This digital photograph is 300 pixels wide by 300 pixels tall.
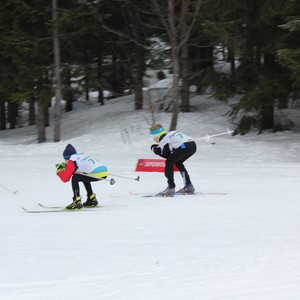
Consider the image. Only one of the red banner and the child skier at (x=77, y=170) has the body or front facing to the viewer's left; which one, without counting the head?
the child skier

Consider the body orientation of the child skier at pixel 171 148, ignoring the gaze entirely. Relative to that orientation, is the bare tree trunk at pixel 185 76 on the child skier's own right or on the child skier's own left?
on the child skier's own right

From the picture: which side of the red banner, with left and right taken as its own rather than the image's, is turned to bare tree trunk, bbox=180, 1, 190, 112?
back

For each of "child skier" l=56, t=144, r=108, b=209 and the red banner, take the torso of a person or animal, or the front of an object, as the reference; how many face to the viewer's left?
1

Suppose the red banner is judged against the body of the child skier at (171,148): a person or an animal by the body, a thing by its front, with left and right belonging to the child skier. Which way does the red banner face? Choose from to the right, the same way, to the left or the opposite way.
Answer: to the left

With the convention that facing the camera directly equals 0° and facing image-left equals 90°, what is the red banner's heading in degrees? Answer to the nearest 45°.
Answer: approximately 0°

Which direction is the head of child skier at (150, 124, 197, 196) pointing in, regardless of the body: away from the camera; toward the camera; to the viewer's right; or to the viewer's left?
to the viewer's left

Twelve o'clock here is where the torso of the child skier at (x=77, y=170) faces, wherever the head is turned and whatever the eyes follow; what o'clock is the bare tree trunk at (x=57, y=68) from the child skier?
The bare tree trunk is roughly at 3 o'clock from the child skier.

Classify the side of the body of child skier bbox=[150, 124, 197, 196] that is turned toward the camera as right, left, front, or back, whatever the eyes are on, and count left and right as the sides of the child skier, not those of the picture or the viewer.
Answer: left

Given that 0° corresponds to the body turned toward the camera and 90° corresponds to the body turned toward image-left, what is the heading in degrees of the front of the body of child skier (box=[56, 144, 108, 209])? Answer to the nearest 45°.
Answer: approximately 90°

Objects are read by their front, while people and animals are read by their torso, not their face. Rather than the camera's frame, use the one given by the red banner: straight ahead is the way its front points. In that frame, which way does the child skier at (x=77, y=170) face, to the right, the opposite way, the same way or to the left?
to the right
